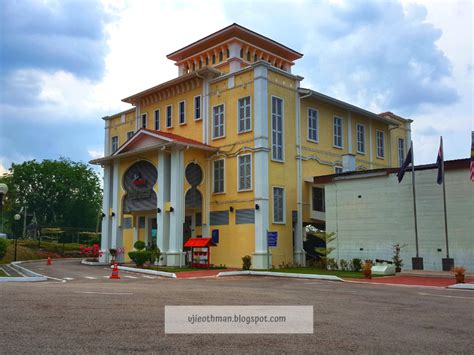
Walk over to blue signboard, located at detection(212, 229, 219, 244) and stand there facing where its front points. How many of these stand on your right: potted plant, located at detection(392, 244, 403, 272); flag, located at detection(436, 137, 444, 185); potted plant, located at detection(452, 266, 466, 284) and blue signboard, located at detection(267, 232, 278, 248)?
0

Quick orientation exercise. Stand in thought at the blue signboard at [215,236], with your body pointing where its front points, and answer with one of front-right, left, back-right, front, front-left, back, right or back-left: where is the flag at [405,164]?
left

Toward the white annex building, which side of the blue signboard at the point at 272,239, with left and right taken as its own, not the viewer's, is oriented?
left

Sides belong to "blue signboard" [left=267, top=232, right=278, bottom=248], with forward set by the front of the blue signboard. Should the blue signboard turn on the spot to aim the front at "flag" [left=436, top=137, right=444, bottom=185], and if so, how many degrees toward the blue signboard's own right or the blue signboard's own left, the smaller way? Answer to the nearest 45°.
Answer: approximately 45° to the blue signboard's own left

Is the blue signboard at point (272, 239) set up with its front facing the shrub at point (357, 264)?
no

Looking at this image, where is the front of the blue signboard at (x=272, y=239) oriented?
toward the camera

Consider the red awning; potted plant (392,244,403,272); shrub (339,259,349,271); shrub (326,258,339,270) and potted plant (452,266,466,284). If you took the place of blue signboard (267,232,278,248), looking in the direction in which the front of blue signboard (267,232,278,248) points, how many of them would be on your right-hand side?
1

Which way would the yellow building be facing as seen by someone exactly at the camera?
facing the viewer and to the left of the viewer

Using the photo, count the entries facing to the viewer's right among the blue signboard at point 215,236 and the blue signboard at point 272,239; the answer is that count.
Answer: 0

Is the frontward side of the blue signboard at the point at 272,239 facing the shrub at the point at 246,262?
no

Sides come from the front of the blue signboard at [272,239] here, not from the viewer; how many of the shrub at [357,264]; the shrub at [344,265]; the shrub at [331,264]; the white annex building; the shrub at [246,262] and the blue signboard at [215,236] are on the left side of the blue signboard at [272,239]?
4

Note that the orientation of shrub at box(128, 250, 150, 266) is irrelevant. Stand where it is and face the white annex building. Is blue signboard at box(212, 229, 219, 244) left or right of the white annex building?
left

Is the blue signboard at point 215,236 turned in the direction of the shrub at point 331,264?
no

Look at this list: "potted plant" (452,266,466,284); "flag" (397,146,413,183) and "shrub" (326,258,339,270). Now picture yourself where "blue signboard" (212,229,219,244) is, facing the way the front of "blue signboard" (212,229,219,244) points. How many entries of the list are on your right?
0

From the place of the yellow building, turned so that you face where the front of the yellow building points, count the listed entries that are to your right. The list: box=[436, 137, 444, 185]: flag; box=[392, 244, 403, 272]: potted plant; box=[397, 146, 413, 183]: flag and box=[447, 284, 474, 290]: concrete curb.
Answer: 0

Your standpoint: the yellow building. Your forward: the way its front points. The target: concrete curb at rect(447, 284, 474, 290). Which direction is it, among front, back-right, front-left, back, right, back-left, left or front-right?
left

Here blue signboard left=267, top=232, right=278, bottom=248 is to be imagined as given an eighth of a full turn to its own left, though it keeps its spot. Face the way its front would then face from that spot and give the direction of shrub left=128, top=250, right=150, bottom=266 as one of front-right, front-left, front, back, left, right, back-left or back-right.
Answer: back-right

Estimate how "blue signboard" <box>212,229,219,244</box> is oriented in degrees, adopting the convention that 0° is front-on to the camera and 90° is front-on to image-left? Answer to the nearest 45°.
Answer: approximately 45°

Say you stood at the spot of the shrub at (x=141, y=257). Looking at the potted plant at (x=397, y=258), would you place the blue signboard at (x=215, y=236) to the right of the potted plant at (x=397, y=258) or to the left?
left

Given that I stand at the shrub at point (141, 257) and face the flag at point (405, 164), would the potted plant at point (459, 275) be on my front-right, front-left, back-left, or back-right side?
front-right

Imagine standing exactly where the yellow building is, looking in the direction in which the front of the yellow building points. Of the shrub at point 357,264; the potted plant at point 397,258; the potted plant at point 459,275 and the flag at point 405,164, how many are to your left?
4

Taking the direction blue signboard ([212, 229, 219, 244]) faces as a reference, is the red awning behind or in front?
in front

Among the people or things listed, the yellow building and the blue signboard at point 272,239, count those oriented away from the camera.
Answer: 0
